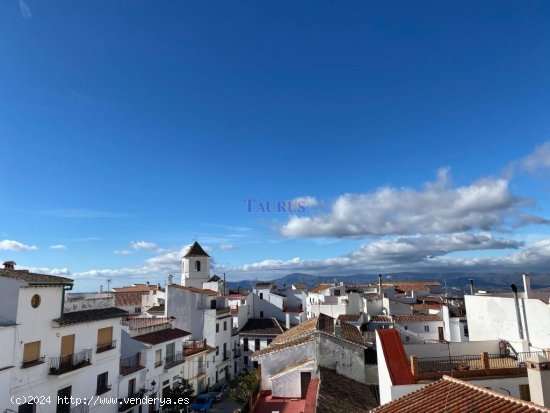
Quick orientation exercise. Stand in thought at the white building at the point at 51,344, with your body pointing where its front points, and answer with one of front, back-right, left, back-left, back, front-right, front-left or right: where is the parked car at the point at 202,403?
left

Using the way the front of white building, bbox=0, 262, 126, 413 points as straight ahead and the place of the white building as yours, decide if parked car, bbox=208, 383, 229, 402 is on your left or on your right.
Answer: on your left

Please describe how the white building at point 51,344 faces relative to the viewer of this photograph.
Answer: facing the viewer and to the right of the viewer
